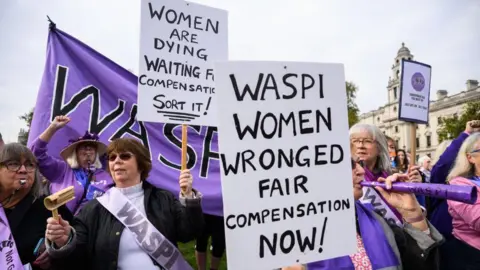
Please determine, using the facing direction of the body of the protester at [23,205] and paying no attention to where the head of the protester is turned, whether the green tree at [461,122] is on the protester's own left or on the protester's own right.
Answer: on the protester's own left

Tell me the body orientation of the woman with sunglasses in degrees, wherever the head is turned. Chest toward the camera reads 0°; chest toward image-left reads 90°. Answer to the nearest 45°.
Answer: approximately 45°

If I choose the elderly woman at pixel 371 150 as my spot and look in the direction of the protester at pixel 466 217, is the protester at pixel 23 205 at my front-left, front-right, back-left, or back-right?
back-right

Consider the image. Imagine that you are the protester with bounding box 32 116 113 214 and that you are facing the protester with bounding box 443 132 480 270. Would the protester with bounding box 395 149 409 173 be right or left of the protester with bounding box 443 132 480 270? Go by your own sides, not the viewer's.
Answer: left

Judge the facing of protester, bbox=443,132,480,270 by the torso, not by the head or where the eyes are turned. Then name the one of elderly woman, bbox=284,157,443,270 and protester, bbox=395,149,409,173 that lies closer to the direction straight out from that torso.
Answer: the elderly woman

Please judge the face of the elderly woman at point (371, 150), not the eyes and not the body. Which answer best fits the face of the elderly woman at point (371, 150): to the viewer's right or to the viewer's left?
to the viewer's left

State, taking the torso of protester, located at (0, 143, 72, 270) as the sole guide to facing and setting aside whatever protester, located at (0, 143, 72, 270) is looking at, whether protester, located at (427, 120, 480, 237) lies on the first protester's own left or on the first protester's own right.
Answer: on the first protester's own left

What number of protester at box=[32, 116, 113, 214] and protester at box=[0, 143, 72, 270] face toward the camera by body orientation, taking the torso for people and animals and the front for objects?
2

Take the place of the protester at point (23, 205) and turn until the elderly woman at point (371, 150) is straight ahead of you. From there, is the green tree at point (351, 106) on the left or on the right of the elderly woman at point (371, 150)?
left
